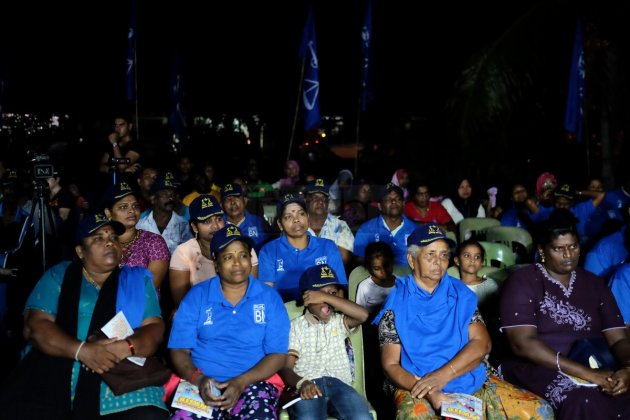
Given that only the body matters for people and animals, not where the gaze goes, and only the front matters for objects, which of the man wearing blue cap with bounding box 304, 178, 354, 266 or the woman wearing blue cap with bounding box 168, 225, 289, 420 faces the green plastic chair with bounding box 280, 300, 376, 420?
the man wearing blue cap

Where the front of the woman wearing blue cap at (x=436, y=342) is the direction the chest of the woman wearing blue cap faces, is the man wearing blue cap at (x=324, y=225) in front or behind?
behind

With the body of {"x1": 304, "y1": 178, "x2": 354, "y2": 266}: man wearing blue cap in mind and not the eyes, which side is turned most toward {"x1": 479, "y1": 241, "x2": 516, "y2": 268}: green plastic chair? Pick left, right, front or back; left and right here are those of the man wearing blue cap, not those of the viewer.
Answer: left

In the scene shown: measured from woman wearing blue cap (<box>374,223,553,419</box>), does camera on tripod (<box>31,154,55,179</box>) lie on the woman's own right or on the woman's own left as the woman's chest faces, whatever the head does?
on the woman's own right

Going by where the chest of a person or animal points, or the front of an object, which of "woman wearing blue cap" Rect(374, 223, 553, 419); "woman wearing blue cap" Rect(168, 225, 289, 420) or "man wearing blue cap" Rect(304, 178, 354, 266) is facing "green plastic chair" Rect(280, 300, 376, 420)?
the man wearing blue cap

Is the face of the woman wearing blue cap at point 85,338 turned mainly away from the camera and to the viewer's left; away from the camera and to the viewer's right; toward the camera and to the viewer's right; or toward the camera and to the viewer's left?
toward the camera and to the viewer's right

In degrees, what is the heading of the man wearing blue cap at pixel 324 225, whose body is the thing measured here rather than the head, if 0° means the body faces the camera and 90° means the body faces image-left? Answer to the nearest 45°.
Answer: approximately 0°

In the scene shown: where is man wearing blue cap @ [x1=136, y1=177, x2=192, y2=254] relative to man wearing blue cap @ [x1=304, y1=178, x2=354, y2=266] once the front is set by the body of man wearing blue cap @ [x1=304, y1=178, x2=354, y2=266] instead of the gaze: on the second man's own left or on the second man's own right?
on the second man's own right

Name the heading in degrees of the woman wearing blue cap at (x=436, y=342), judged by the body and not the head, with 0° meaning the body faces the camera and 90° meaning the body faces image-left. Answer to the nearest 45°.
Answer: approximately 0°
